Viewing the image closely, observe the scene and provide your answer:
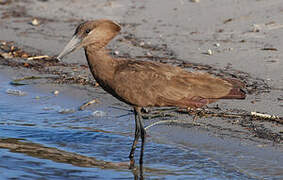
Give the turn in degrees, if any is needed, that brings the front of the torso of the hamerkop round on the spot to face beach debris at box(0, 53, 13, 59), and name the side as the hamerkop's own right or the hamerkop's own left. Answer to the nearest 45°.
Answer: approximately 45° to the hamerkop's own right

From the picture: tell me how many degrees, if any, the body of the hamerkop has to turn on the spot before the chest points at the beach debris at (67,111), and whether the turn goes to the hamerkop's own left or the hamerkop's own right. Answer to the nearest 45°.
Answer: approximately 45° to the hamerkop's own right

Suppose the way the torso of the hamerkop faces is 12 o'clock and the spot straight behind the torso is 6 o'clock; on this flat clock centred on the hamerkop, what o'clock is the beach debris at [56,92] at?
The beach debris is roughly at 2 o'clock from the hamerkop.

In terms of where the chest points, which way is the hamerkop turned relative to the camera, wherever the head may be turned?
to the viewer's left

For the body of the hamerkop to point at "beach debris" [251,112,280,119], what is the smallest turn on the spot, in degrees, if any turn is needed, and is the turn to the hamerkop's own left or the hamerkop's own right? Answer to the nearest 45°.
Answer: approximately 135° to the hamerkop's own right

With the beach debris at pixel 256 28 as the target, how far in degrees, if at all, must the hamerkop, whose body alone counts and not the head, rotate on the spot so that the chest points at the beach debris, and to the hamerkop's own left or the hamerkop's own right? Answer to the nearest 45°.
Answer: approximately 135° to the hamerkop's own right

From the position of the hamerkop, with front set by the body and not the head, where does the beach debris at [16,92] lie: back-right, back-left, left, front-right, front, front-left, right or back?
front-right
